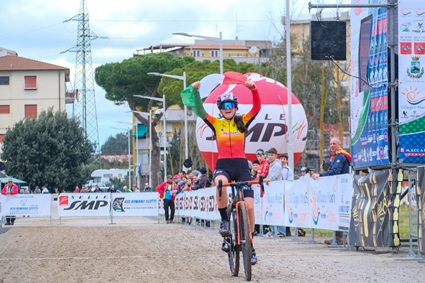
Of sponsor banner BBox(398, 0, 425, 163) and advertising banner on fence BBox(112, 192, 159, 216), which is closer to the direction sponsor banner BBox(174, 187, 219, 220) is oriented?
the sponsor banner

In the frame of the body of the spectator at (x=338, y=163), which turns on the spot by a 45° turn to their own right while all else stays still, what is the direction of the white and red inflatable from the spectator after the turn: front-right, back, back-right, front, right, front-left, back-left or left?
front-right

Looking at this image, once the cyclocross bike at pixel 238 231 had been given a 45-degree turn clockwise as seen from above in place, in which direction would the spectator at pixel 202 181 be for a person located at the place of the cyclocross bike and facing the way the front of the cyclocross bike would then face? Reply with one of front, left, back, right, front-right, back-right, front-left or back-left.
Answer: back-right

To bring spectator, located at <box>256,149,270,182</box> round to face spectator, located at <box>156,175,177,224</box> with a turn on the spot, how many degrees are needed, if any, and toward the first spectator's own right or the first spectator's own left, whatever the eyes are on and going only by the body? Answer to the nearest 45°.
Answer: approximately 135° to the first spectator's own right

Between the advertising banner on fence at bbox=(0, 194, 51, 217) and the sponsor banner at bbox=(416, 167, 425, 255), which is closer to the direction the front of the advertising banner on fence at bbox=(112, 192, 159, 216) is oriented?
the sponsor banner

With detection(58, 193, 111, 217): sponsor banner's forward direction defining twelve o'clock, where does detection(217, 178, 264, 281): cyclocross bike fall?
The cyclocross bike is roughly at 12 o'clock from the sponsor banner.

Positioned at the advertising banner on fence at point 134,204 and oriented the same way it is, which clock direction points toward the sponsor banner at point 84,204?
The sponsor banner is roughly at 3 o'clock from the advertising banner on fence.

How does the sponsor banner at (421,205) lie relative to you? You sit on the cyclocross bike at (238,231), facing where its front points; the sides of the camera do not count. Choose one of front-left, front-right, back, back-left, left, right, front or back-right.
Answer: back-left
